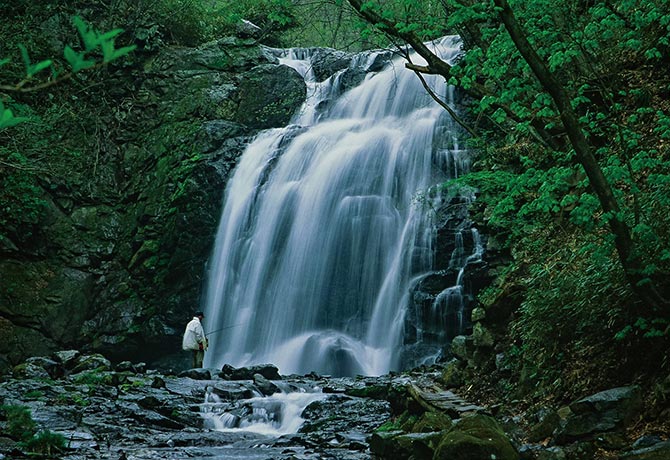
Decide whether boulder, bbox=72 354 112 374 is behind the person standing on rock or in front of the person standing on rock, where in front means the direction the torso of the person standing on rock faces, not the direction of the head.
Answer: behind

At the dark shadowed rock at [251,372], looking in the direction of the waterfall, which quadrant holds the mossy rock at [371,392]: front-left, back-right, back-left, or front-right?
back-right

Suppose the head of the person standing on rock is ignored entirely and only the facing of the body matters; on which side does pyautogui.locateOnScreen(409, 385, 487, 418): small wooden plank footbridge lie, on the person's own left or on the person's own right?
on the person's own right

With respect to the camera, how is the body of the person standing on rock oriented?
to the viewer's right

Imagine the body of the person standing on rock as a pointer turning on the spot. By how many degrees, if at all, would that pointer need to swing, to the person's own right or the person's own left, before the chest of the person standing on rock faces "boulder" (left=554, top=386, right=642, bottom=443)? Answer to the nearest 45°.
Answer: approximately 90° to the person's own right

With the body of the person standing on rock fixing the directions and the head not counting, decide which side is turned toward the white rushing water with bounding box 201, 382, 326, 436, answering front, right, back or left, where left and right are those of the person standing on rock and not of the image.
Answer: right

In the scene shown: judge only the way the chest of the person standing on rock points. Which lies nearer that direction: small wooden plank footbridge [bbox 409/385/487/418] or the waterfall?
the waterfall

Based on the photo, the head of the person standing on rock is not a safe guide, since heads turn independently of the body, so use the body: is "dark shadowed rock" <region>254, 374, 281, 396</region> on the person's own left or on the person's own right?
on the person's own right

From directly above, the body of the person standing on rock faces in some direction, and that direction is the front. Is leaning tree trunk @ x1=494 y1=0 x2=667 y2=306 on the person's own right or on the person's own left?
on the person's own right

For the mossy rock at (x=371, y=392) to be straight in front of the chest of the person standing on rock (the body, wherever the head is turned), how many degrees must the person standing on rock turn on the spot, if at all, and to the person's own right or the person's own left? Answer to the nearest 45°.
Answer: approximately 45° to the person's own right
